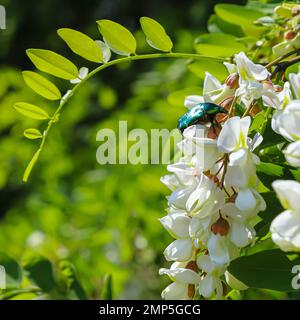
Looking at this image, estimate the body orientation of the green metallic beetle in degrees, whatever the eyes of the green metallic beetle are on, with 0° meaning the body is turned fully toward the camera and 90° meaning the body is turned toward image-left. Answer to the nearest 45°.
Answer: approximately 270°
